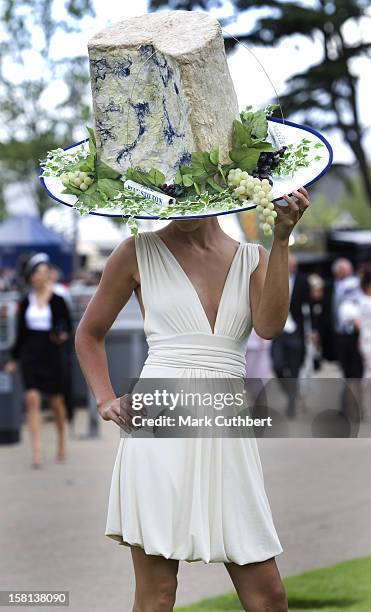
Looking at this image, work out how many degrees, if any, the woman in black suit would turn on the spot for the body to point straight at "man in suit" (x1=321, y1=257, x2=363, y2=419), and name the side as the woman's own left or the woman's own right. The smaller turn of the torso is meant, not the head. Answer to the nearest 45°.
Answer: approximately 135° to the woman's own left

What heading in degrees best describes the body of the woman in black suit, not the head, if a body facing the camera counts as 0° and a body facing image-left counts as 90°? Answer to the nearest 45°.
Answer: approximately 0°

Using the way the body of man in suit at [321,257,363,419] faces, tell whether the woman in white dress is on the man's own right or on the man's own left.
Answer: on the man's own right

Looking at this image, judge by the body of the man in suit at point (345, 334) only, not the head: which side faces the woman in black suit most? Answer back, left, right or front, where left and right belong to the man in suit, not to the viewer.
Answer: right

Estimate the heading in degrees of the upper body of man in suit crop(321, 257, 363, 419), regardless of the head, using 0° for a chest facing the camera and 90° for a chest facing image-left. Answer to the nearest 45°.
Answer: approximately 315°
